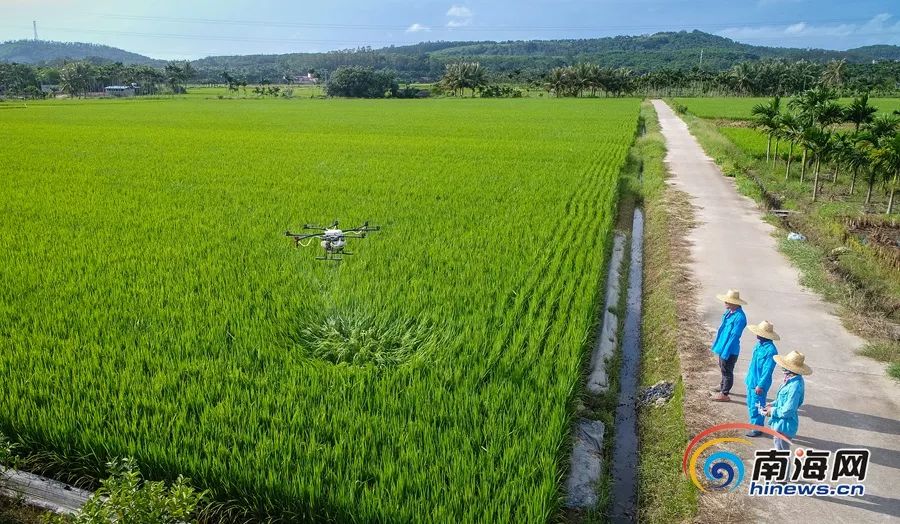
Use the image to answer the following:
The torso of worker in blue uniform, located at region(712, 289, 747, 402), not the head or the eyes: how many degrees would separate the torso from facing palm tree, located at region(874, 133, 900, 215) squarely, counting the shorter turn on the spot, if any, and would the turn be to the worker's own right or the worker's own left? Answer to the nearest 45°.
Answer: approximately 90° to the worker's own right

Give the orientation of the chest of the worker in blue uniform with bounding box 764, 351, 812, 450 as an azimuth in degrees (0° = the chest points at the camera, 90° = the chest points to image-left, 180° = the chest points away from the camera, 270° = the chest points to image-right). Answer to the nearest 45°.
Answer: approximately 90°

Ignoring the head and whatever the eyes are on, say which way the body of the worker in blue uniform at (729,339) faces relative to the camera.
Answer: to the viewer's left

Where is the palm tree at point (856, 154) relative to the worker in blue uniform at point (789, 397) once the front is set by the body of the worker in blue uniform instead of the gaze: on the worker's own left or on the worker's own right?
on the worker's own right

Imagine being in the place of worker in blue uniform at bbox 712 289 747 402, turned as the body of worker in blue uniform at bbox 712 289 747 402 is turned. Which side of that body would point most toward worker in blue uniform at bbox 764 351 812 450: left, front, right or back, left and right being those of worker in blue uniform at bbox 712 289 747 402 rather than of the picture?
left

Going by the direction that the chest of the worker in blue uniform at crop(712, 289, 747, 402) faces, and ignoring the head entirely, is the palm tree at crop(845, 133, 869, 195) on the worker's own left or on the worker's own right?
on the worker's own right

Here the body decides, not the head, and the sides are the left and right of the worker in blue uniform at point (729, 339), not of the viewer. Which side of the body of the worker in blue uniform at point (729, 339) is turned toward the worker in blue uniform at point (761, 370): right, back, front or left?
left

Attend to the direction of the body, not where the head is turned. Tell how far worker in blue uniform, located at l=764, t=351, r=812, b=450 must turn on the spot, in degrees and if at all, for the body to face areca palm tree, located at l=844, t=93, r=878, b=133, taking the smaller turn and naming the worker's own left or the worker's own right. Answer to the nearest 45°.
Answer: approximately 90° to the worker's own right

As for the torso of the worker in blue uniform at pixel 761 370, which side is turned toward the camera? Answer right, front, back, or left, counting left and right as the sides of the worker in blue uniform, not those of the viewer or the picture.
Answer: left
